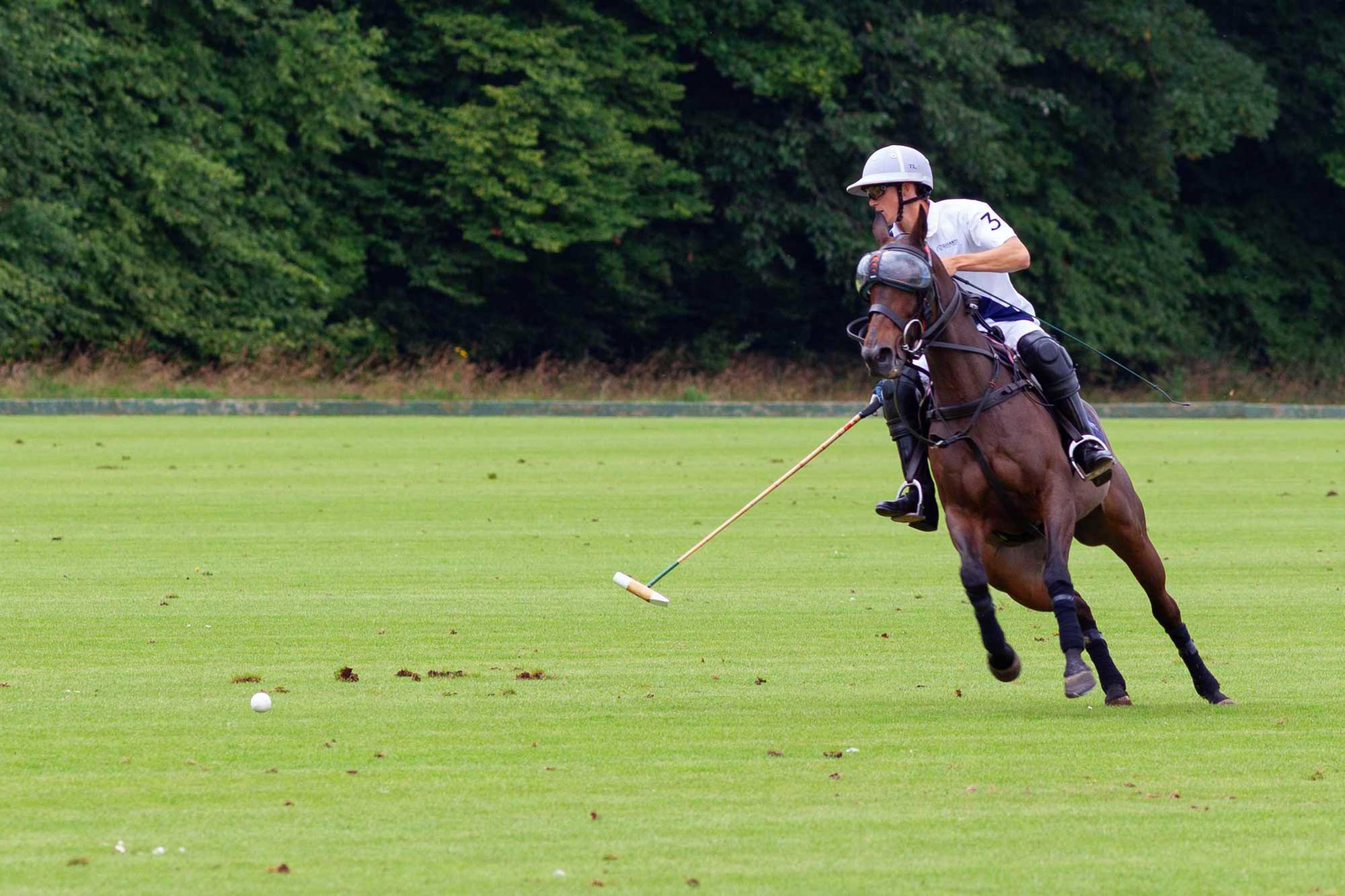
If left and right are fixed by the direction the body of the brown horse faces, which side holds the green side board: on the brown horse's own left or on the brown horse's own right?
on the brown horse's own right

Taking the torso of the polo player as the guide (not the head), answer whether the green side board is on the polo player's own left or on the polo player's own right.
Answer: on the polo player's own right

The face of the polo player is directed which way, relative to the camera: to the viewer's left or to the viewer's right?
to the viewer's left
